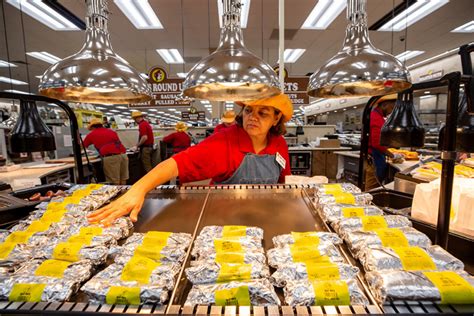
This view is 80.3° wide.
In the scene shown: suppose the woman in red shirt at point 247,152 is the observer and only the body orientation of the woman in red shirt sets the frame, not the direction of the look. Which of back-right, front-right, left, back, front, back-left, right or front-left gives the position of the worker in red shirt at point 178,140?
back

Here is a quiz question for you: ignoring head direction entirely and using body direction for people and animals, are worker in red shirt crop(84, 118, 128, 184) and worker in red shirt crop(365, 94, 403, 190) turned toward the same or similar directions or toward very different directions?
very different directions

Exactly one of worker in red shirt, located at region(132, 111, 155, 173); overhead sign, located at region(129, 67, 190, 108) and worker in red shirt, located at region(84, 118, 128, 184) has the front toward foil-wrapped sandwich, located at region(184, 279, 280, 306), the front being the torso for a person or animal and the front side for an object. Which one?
the overhead sign

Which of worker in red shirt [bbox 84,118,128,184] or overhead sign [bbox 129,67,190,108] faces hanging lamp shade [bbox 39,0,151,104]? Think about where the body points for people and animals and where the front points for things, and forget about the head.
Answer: the overhead sign

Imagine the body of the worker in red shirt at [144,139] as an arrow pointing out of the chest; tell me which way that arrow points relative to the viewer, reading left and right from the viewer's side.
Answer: facing to the left of the viewer
